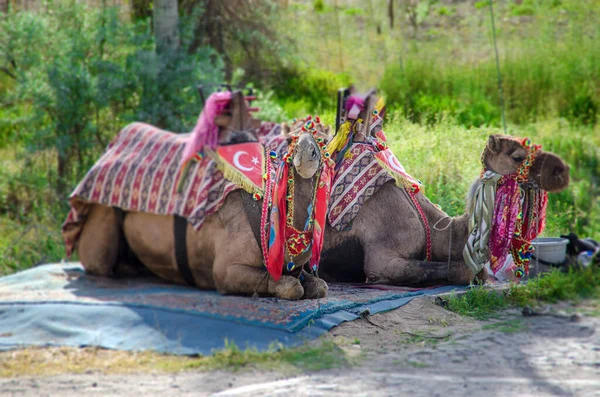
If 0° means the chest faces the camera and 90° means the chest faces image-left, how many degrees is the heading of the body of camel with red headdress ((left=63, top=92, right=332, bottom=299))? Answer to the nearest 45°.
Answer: approximately 315°

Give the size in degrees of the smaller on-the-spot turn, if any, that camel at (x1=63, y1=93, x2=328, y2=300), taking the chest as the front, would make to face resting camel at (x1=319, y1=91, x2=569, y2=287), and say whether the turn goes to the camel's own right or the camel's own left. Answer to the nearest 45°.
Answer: approximately 45° to the camel's own left

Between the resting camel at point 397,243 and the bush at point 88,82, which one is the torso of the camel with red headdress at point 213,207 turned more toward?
the resting camel

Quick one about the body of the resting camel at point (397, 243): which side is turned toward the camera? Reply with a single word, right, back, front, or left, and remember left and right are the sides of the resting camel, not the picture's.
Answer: right

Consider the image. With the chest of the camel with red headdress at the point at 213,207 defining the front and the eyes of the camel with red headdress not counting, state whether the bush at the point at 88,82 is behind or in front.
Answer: behind

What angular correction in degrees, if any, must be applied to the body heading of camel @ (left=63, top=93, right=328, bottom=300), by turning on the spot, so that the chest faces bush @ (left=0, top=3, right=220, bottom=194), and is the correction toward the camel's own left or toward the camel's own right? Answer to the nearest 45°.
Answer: approximately 135° to the camel's own left

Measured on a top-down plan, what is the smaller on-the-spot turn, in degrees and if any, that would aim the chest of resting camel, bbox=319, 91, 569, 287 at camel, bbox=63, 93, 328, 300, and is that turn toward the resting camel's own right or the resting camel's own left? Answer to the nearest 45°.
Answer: approximately 180°

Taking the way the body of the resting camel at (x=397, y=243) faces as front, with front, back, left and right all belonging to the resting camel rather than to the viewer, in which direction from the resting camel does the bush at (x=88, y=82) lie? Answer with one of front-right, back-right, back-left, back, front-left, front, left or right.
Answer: back-left
